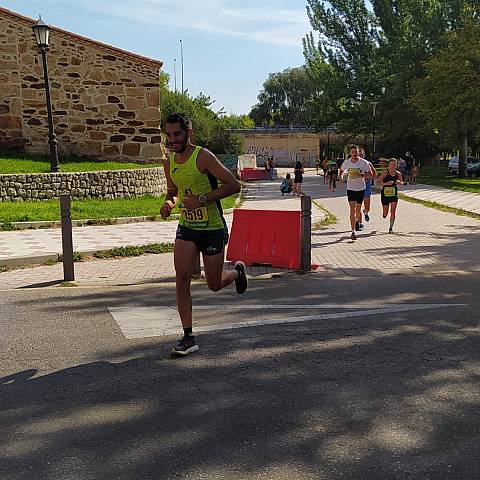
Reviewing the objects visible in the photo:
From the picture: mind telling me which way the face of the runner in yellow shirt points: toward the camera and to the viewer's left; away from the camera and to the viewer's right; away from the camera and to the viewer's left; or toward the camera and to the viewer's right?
toward the camera and to the viewer's left

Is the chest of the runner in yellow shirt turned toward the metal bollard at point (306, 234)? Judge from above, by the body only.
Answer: no

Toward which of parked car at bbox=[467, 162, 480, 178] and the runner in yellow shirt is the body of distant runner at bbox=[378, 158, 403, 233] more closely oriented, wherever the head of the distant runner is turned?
the runner in yellow shirt

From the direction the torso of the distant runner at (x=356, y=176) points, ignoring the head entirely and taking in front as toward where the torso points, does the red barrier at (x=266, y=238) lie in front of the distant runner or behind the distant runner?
in front

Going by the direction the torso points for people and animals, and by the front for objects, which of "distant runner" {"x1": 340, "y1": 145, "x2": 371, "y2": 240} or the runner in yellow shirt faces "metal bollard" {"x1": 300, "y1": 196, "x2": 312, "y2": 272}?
the distant runner

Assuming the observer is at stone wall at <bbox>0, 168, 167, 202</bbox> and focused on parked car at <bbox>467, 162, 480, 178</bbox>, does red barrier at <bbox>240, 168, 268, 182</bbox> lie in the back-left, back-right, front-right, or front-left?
front-left

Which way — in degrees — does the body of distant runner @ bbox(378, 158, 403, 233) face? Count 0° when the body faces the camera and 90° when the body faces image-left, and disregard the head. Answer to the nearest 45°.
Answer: approximately 0°

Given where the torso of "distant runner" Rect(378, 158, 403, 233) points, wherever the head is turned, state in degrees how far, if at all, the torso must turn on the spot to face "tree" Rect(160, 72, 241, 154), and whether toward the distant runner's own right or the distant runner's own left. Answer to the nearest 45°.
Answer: approximately 135° to the distant runner's own right

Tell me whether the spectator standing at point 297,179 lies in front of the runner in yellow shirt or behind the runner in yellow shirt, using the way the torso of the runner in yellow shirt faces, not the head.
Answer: behind

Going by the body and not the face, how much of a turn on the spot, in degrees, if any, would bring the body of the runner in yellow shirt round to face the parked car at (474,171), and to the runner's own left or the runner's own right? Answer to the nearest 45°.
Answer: approximately 180°

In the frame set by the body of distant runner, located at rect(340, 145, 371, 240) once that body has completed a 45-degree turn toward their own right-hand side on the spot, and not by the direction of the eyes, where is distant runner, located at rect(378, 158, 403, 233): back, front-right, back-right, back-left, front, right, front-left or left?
back

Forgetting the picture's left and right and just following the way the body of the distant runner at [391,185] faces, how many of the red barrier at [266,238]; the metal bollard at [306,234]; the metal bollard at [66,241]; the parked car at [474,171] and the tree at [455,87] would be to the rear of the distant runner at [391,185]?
2
